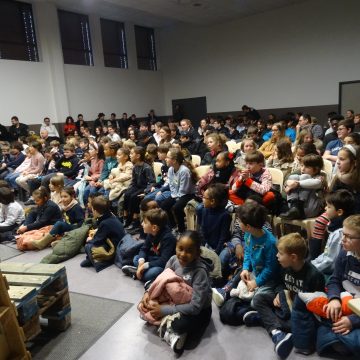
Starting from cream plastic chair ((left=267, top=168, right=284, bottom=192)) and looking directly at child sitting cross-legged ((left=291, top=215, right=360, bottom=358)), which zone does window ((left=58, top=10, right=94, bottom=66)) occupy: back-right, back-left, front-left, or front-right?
back-right

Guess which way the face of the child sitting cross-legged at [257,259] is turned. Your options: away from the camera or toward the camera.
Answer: away from the camera

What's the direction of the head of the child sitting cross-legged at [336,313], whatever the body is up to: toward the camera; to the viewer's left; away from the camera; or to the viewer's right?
to the viewer's left

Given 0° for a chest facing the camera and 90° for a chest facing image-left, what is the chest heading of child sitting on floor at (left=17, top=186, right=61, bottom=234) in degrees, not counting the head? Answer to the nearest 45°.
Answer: approximately 45°

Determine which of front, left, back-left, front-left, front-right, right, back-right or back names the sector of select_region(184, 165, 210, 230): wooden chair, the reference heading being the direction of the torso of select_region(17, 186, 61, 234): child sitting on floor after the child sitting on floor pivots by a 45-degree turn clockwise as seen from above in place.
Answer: back-left

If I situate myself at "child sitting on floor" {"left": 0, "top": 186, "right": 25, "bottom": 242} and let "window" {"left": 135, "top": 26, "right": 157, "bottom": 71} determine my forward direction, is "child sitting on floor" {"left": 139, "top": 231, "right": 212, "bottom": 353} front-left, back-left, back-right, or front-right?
back-right

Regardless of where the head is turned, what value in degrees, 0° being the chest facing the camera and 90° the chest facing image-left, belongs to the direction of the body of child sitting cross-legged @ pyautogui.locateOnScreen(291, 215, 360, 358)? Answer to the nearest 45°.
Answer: approximately 45°

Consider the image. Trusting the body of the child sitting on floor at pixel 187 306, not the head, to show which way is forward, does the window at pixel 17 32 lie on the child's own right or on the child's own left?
on the child's own right
